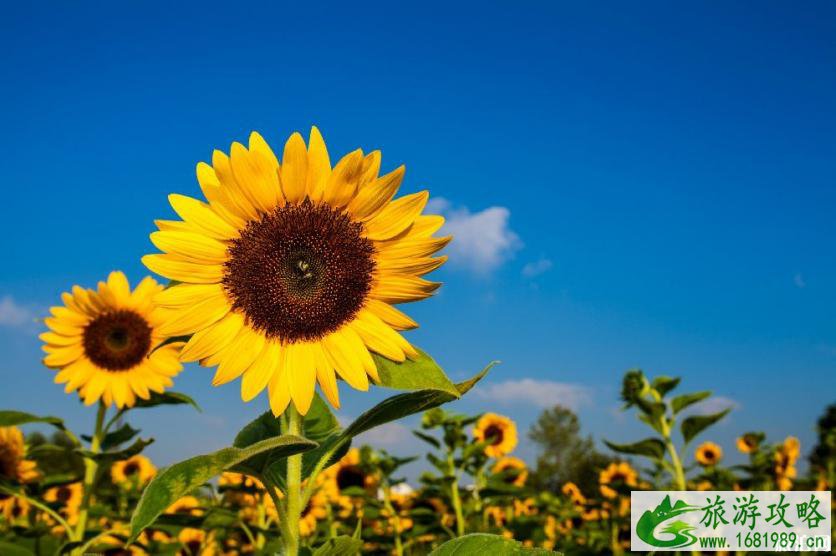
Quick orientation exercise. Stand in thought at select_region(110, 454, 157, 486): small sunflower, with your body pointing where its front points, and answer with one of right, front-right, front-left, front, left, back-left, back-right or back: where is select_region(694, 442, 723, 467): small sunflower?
left

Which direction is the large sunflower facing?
toward the camera

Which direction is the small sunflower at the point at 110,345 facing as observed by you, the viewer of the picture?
facing the viewer

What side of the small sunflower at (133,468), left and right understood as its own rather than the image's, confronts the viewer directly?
front

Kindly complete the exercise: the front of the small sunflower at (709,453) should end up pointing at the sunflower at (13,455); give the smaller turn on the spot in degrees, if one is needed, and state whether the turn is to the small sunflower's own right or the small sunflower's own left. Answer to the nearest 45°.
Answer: approximately 45° to the small sunflower's own right

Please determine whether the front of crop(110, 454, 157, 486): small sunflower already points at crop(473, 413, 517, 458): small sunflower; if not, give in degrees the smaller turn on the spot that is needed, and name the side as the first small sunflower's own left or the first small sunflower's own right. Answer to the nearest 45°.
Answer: approximately 45° to the first small sunflower's own left

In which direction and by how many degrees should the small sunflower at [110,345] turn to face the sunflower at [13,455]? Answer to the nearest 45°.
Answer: approximately 135° to its right

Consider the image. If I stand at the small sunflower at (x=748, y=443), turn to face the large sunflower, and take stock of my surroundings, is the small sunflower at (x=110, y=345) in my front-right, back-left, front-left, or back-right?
front-right

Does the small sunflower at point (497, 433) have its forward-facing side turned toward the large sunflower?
yes

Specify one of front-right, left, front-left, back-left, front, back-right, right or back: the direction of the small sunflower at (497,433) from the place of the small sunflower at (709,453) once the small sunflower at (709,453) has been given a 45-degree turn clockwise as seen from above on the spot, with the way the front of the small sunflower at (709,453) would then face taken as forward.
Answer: front
